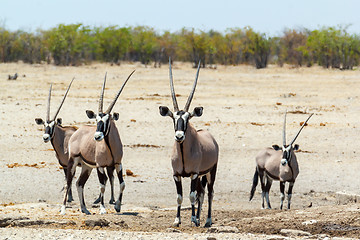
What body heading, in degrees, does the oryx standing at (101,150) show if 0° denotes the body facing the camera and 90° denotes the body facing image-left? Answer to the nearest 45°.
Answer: approximately 315°

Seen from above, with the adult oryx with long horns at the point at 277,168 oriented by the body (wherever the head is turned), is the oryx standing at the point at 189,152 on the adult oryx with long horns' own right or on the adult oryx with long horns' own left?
on the adult oryx with long horns' own right

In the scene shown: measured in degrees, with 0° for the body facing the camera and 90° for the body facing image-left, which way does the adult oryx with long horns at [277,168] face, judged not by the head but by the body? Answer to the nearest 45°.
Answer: approximately 315°
